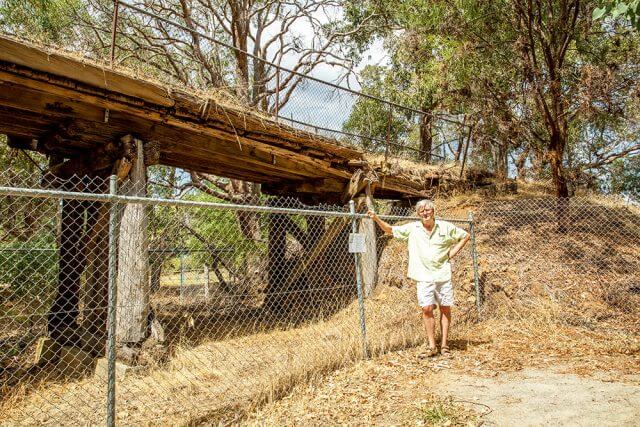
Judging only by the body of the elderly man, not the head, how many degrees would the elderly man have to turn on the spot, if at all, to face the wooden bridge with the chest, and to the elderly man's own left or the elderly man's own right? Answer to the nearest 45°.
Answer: approximately 90° to the elderly man's own right

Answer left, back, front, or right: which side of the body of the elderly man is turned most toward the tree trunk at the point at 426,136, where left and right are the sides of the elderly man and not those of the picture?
back

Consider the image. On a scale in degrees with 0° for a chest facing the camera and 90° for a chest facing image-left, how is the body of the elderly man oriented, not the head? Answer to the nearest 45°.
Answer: approximately 0°

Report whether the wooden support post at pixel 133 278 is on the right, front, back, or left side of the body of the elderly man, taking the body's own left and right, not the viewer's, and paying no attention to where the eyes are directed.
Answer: right
